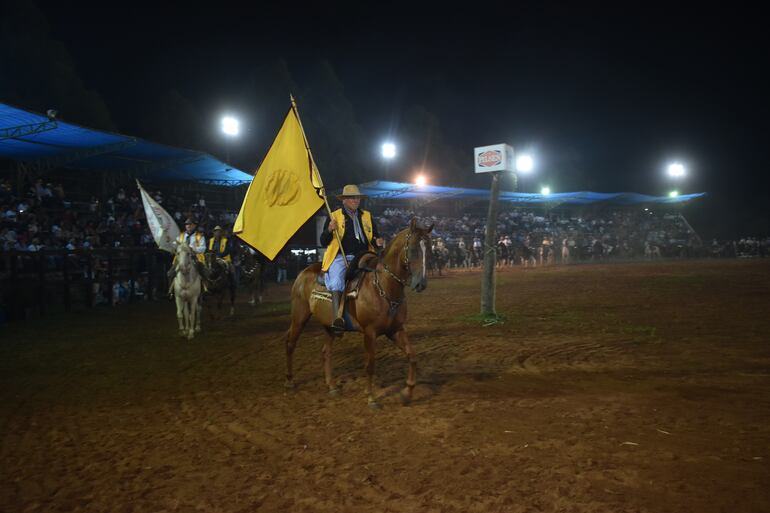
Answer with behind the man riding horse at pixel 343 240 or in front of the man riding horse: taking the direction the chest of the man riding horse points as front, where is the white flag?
behind

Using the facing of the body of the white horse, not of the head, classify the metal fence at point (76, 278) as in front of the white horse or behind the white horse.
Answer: behind

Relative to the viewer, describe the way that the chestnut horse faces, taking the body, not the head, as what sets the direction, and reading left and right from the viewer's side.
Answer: facing the viewer and to the right of the viewer

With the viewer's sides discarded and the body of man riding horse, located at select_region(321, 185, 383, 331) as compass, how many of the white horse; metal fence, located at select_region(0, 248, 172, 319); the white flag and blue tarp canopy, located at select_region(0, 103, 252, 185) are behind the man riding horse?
4

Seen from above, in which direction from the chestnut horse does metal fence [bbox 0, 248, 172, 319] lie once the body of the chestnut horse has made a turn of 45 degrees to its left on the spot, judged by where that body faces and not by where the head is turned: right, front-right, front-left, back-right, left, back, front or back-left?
back-left

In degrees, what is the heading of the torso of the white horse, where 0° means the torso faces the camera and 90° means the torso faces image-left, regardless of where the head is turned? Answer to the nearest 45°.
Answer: approximately 0°

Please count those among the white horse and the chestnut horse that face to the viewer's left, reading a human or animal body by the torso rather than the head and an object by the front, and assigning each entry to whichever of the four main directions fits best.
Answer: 0

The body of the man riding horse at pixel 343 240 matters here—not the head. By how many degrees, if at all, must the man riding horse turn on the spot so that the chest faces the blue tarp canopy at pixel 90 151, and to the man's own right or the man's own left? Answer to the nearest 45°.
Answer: approximately 180°

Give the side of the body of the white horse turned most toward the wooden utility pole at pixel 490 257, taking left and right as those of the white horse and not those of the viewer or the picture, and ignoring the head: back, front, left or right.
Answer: left
